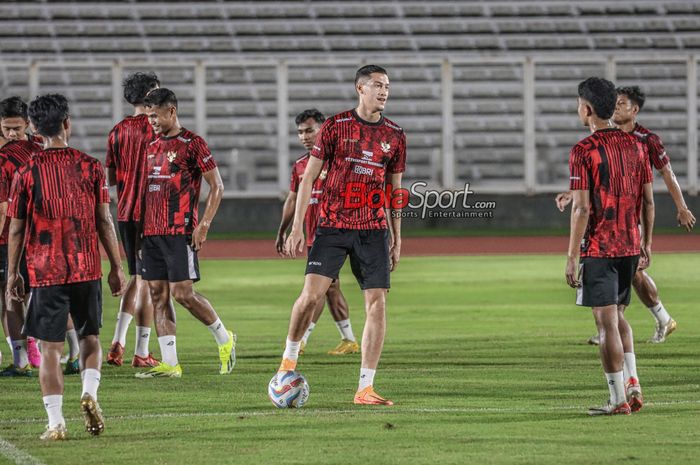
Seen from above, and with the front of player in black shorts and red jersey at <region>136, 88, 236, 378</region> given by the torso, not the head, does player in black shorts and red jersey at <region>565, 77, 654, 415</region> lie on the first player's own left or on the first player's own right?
on the first player's own left

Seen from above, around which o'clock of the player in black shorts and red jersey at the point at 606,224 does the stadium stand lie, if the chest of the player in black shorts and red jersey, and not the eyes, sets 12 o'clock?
The stadium stand is roughly at 1 o'clock from the player in black shorts and red jersey.

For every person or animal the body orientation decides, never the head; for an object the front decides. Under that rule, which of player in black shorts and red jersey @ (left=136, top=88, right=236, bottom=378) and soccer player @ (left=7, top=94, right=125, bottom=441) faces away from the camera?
the soccer player

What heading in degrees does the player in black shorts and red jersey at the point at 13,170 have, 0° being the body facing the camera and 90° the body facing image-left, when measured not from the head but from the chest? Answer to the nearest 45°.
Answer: approximately 45°

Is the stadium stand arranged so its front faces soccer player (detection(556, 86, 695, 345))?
yes

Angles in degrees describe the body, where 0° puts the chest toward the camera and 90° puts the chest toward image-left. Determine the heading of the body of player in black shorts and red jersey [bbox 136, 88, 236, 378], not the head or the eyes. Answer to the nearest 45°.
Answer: approximately 45°

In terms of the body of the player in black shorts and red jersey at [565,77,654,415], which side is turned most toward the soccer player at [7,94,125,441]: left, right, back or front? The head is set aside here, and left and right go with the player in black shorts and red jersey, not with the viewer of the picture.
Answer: left

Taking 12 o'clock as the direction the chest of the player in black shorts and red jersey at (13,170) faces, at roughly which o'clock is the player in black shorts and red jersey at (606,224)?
the player in black shorts and red jersey at (606,224) is roughly at 9 o'clock from the player in black shorts and red jersey at (13,170).

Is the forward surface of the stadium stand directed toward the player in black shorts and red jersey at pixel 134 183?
yes

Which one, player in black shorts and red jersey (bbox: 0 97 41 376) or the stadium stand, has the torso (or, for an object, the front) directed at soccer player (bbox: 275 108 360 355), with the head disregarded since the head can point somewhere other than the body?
the stadium stand

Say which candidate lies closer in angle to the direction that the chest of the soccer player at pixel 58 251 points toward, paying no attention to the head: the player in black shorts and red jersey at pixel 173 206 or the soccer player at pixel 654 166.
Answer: the player in black shorts and red jersey

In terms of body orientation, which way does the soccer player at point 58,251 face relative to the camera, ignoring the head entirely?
away from the camera

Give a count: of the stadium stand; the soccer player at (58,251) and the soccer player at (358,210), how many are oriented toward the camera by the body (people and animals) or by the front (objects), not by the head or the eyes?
2

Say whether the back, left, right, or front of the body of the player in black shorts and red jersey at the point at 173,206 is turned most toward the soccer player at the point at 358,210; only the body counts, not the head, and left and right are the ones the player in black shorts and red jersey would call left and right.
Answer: left

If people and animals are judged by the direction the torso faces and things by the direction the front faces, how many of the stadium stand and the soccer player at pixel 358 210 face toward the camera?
2
